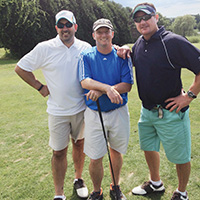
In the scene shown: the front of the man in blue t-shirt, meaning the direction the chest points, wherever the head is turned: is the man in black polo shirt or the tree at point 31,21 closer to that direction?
the man in black polo shirt

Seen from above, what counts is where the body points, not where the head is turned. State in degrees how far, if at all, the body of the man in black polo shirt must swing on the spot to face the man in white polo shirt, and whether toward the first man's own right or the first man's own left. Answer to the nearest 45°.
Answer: approximately 45° to the first man's own right

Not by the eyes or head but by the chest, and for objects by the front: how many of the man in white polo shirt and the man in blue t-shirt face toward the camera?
2

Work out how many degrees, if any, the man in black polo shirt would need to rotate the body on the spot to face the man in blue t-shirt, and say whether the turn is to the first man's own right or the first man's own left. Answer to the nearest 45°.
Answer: approximately 45° to the first man's own right

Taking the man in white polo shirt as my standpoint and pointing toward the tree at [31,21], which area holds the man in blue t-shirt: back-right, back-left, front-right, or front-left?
back-right

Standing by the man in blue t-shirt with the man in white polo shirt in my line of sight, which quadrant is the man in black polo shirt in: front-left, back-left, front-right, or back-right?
back-right

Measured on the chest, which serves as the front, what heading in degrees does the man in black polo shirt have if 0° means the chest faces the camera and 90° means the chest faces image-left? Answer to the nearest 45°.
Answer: approximately 45°

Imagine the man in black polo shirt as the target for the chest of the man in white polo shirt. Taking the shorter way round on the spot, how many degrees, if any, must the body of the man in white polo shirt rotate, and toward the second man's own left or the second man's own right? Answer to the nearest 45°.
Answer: approximately 45° to the second man's own left

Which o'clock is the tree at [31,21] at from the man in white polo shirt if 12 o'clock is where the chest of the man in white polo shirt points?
The tree is roughly at 6 o'clock from the man in white polo shirt.

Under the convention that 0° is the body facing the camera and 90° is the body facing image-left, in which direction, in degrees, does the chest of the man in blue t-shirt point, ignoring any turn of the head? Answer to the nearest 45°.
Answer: approximately 0°
